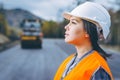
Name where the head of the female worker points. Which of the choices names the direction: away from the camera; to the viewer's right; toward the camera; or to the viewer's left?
to the viewer's left

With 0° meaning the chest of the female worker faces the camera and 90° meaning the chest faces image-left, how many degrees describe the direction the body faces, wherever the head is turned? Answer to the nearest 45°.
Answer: approximately 45°
